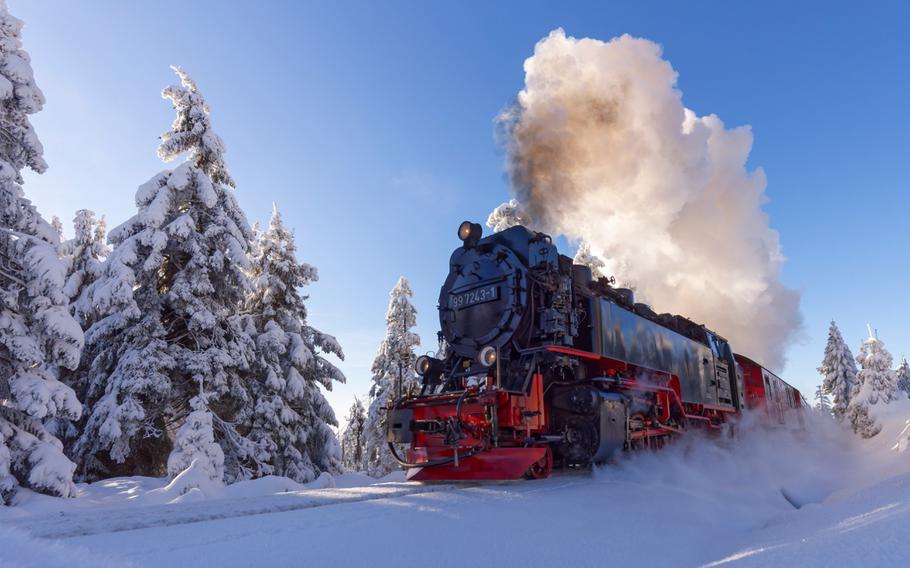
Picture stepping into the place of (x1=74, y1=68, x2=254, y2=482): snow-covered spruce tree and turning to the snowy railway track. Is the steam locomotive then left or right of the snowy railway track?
left

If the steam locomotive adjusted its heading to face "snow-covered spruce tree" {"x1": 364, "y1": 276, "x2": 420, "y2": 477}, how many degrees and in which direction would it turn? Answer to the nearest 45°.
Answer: approximately 90° to its right

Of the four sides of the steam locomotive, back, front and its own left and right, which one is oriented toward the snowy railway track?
front

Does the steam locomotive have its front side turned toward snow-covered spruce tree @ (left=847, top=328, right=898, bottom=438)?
no

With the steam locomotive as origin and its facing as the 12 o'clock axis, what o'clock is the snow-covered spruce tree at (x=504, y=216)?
The snow-covered spruce tree is roughly at 4 o'clock from the steam locomotive.

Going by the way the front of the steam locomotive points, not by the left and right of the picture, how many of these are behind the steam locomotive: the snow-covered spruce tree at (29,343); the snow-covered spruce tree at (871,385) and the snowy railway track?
1

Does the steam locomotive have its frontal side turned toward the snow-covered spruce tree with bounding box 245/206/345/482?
no

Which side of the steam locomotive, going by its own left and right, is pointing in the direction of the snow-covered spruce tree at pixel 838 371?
back

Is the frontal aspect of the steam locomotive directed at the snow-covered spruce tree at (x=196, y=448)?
no

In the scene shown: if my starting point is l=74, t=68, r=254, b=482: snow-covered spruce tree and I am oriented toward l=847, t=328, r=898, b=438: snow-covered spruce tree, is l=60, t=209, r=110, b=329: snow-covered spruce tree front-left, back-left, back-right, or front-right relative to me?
back-left

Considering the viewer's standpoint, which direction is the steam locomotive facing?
facing the viewer and to the left of the viewer

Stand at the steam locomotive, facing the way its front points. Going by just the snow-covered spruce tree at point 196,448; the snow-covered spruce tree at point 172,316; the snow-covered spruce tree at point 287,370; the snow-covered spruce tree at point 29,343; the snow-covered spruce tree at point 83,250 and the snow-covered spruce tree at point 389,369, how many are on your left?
0

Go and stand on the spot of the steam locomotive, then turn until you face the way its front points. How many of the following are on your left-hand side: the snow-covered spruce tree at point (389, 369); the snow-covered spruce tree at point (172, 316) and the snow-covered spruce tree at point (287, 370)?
0

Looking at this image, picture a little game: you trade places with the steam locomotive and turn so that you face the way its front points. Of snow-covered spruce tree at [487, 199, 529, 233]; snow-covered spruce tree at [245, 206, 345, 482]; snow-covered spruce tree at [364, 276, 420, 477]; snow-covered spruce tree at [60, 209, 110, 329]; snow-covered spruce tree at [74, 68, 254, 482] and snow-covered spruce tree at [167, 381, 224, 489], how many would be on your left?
0

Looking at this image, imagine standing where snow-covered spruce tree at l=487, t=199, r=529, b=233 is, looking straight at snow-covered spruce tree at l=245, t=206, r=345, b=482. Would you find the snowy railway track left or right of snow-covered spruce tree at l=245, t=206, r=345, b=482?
left
